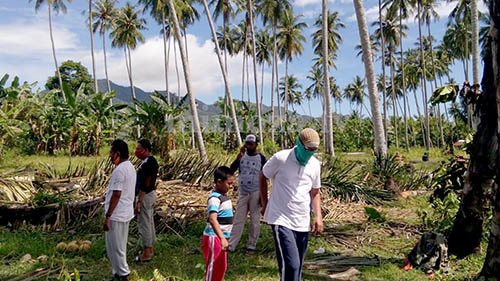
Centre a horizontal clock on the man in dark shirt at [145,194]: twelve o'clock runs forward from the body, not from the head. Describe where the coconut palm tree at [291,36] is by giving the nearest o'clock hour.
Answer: The coconut palm tree is roughly at 4 o'clock from the man in dark shirt.

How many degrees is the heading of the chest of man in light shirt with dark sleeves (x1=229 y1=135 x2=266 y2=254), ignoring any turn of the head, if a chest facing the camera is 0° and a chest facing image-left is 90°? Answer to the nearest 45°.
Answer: approximately 0°

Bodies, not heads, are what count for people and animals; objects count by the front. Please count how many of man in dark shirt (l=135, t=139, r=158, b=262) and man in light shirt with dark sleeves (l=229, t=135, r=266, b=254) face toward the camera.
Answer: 1

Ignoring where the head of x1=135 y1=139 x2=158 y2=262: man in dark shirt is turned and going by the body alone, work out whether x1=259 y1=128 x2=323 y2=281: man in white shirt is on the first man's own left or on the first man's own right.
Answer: on the first man's own left

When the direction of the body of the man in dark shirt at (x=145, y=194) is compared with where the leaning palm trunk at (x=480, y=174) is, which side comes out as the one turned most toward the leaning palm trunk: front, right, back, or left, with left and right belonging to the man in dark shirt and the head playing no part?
back

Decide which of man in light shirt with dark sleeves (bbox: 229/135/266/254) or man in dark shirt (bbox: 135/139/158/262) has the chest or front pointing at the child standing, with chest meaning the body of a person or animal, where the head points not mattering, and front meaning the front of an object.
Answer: man in light shirt with dark sleeves (bbox: 229/135/266/254)

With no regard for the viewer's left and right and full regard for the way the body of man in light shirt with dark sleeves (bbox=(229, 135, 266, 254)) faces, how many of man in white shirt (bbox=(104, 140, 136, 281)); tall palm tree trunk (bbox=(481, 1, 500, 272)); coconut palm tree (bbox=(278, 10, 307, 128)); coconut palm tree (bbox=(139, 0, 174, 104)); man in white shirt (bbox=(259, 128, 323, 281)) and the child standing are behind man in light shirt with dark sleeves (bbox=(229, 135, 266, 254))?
2

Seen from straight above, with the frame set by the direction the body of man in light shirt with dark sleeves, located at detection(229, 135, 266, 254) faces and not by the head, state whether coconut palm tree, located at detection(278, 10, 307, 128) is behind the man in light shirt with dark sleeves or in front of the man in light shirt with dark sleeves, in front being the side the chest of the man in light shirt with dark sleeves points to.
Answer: behind

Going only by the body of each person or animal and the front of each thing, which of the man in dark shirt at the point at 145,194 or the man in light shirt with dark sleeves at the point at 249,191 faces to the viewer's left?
the man in dark shirt at the point at 145,194

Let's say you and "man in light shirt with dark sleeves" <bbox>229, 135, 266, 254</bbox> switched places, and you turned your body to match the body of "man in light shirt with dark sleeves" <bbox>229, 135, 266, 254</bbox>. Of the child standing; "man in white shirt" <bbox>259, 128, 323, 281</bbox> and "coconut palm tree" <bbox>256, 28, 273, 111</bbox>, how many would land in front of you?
2

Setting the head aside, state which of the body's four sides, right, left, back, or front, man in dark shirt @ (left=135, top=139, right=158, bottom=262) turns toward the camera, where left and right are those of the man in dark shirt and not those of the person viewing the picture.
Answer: left

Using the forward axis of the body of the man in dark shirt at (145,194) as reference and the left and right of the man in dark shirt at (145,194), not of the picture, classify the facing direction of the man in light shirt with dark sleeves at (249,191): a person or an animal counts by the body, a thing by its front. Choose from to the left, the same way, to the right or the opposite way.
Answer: to the left

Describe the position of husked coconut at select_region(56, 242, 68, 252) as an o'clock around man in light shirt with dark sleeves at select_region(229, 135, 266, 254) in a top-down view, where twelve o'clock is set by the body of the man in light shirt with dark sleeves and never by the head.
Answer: The husked coconut is roughly at 3 o'clock from the man in light shirt with dark sleeves.
